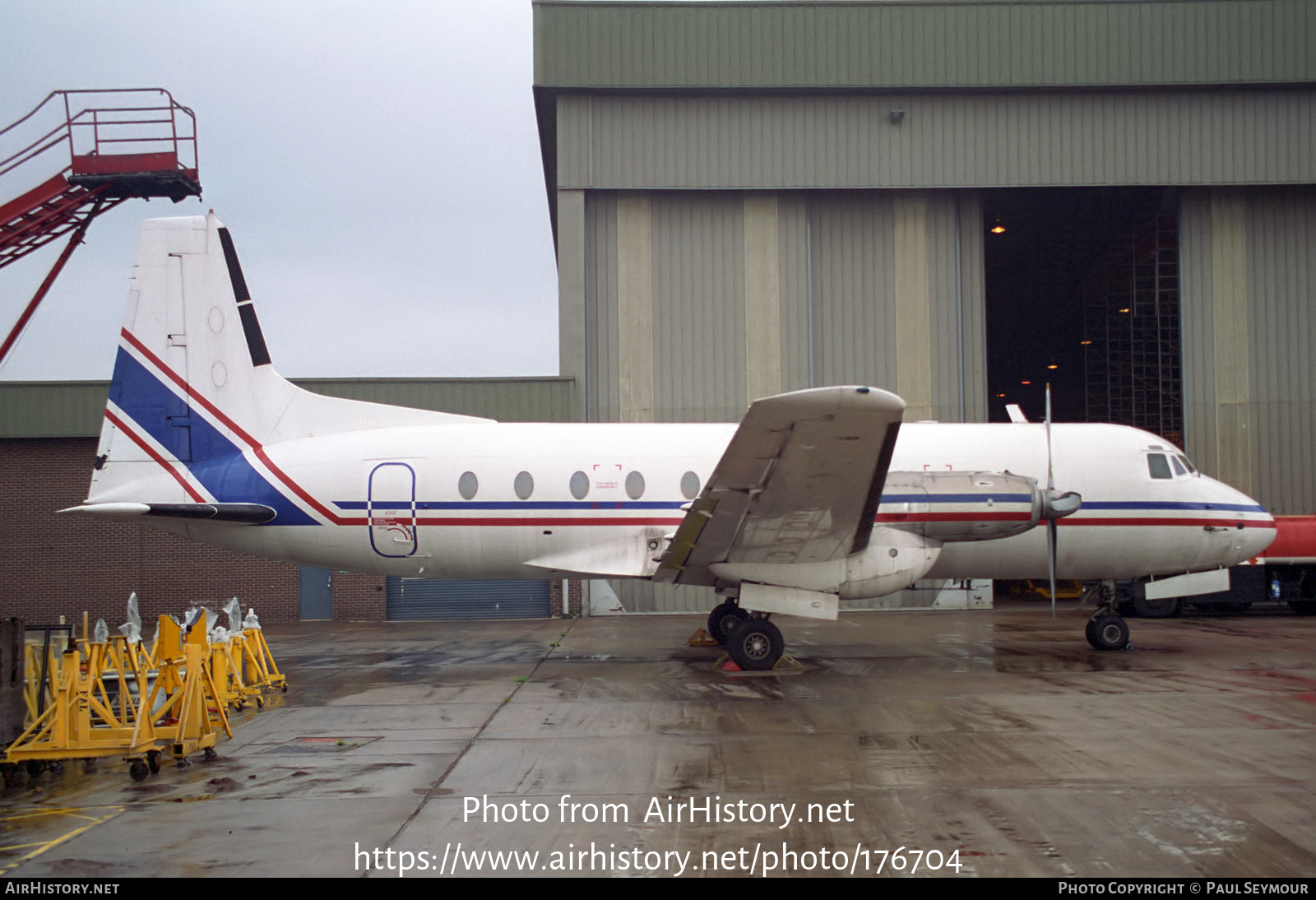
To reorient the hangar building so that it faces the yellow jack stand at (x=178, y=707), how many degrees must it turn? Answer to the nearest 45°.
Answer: approximately 45° to its right

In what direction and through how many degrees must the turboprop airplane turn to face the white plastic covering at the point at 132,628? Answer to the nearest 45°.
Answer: approximately 135° to its right

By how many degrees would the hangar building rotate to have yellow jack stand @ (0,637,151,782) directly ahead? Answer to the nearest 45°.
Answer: approximately 45° to its right

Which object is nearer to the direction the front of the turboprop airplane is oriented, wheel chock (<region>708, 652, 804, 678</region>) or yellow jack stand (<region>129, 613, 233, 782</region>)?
the wheel chock

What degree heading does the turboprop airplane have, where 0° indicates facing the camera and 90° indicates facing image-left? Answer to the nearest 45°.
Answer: approximately 270°

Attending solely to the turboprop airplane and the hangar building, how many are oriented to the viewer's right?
1

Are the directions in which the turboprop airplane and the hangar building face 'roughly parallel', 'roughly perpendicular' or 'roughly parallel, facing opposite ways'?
roughly perpendicular

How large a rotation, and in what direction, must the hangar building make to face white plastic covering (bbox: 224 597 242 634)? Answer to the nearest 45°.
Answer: approximately 45° to its right

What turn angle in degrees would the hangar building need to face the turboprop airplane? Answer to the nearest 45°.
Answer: approximately 45° to its right
